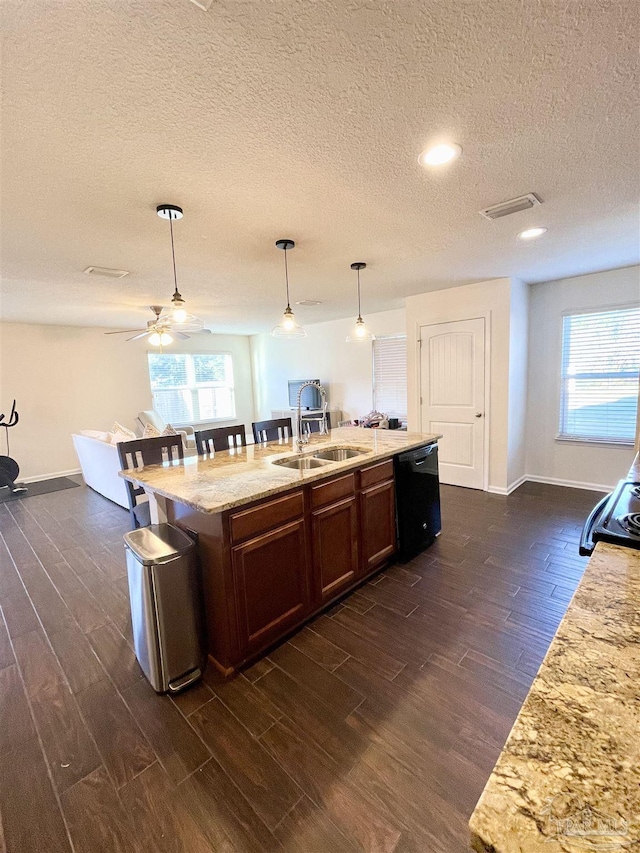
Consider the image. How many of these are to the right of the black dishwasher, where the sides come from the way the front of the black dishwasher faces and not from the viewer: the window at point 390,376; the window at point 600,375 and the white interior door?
0

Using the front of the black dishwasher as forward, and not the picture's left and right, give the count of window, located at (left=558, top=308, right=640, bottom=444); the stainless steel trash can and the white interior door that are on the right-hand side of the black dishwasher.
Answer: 1

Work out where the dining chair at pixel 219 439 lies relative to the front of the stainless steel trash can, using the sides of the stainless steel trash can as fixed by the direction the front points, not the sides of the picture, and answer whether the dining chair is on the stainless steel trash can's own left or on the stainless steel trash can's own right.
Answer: on the stainless steel trash can's own left

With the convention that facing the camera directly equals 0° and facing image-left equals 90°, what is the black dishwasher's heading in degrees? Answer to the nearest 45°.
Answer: approximately 315°

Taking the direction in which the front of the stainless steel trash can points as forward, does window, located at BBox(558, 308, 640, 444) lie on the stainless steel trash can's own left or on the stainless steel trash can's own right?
on the stainless steel trash can's own left

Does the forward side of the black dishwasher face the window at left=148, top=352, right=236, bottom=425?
no

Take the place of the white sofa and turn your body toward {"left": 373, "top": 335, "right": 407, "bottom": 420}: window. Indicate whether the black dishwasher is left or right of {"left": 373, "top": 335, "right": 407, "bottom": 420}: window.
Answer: right

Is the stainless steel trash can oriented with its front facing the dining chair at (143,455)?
no

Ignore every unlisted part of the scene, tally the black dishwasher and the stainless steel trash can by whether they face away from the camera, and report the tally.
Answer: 0

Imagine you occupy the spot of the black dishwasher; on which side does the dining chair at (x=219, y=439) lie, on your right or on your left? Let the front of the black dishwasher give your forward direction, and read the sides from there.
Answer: on your right

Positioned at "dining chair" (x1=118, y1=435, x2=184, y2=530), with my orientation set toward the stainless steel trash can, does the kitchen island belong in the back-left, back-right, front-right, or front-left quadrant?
front-left

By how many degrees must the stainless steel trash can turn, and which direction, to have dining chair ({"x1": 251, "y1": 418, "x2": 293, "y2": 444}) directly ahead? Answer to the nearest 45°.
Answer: approximately 90° to its left

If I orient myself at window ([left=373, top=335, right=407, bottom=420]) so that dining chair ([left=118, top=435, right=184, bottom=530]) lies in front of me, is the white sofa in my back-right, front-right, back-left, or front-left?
front-right
